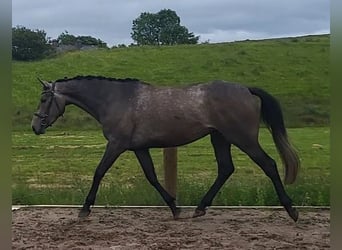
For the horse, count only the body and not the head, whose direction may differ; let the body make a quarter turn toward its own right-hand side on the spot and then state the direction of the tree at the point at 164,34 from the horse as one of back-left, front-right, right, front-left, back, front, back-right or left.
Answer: front

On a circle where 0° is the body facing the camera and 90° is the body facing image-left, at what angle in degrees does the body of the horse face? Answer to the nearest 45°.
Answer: approximately 90°

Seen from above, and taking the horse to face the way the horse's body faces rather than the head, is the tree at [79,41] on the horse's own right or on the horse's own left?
on the horse's own right

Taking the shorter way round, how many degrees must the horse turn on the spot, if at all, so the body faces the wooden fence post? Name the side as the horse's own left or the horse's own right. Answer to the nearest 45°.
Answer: approximately 90° to the horse's own right
